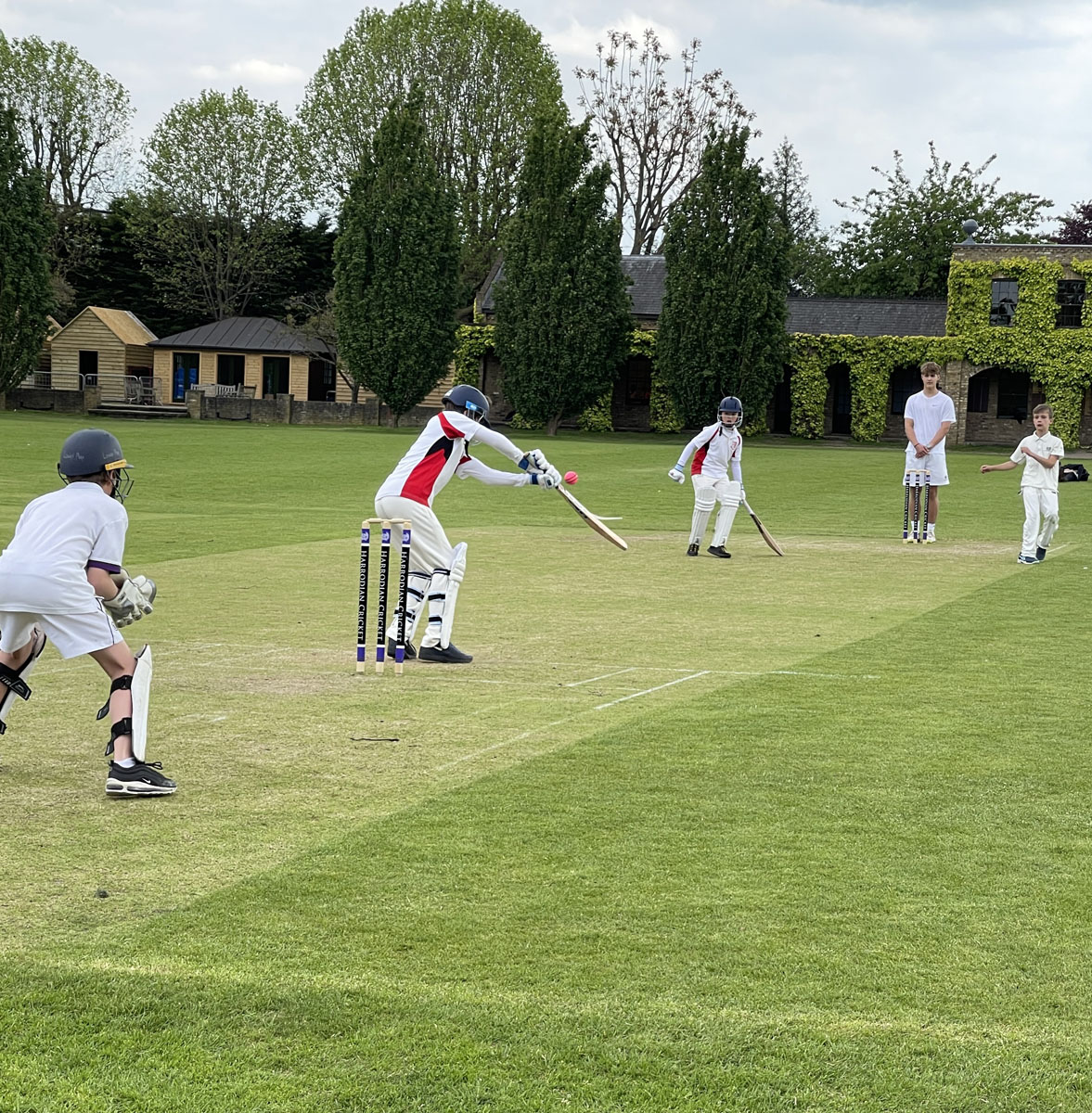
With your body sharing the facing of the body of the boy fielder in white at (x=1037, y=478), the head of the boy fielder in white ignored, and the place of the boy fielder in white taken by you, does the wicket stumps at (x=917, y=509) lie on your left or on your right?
on your right

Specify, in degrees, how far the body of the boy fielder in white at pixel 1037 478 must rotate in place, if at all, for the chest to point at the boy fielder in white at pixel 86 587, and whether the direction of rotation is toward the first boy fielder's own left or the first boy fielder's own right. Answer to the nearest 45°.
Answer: approximately 45° to the first boy fielder's own left

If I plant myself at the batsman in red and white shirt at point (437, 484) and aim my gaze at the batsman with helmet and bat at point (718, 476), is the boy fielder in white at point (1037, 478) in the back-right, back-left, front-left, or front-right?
front-right

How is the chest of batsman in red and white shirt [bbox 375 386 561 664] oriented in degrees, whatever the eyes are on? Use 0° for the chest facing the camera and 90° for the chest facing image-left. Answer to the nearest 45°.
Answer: approximately 270°
